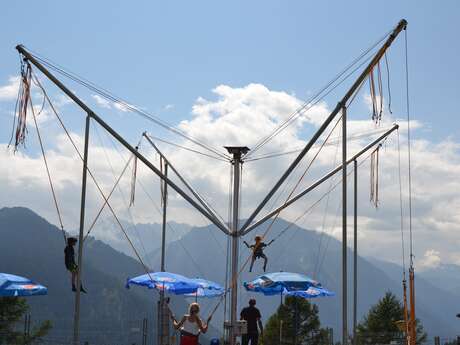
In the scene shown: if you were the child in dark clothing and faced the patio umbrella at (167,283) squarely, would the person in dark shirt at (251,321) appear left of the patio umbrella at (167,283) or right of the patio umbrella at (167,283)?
right

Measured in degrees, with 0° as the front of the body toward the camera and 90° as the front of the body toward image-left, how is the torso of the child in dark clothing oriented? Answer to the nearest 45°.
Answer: approximately 270°

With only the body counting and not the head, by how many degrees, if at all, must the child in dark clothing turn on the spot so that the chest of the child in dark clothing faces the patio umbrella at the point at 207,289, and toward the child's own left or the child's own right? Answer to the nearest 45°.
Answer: approximately 45° to the child's own left

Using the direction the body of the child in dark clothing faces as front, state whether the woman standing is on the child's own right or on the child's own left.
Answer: on the child's own right

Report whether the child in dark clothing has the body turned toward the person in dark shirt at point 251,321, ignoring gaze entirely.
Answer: yes

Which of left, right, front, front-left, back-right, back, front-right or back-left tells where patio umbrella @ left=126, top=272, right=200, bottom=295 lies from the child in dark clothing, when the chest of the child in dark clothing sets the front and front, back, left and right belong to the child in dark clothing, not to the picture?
front-left

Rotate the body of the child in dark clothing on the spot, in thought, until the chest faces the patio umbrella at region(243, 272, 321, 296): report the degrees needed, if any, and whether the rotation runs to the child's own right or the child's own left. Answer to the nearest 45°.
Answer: approximately 45° to the child's own left
